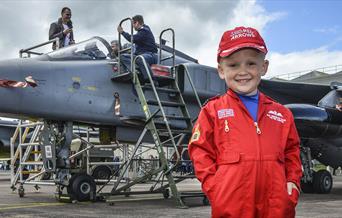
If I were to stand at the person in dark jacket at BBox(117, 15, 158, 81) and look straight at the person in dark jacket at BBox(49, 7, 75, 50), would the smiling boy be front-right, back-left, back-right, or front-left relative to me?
back-left

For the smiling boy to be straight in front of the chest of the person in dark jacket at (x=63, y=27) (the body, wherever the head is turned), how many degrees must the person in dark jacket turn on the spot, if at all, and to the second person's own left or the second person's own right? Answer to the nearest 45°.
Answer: approximately 45° to the second person's own right

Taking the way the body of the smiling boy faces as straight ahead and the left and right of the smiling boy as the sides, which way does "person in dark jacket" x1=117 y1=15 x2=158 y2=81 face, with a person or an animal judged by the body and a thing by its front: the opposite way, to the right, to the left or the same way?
to the right

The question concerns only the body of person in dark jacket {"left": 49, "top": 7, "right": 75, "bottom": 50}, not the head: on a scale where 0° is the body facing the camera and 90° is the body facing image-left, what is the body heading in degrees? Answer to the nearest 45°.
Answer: approximately 315°

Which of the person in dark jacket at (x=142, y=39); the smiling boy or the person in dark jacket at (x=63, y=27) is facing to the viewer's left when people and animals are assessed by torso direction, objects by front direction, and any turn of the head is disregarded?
the person in dark jacket at (x=142, y=39)

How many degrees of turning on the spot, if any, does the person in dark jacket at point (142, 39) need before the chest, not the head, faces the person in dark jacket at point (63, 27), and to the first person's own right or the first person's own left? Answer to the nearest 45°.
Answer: approximately 45° to the first person's own right

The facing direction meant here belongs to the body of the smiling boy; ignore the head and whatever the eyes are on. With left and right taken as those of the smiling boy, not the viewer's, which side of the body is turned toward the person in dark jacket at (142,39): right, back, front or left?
back

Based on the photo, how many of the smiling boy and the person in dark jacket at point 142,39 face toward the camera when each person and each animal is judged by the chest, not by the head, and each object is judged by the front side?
1

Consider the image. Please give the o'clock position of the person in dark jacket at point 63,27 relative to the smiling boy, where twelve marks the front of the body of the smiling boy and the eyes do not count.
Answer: The person in dark jacket is roughly at 5 o'clock from the smiling boy.

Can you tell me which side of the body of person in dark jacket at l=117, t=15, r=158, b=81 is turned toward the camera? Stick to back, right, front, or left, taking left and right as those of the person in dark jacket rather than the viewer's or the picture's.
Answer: left

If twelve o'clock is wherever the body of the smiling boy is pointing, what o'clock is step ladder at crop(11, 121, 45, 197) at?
The step ladder is roughly at 5 o'clock from the smiling boy.
